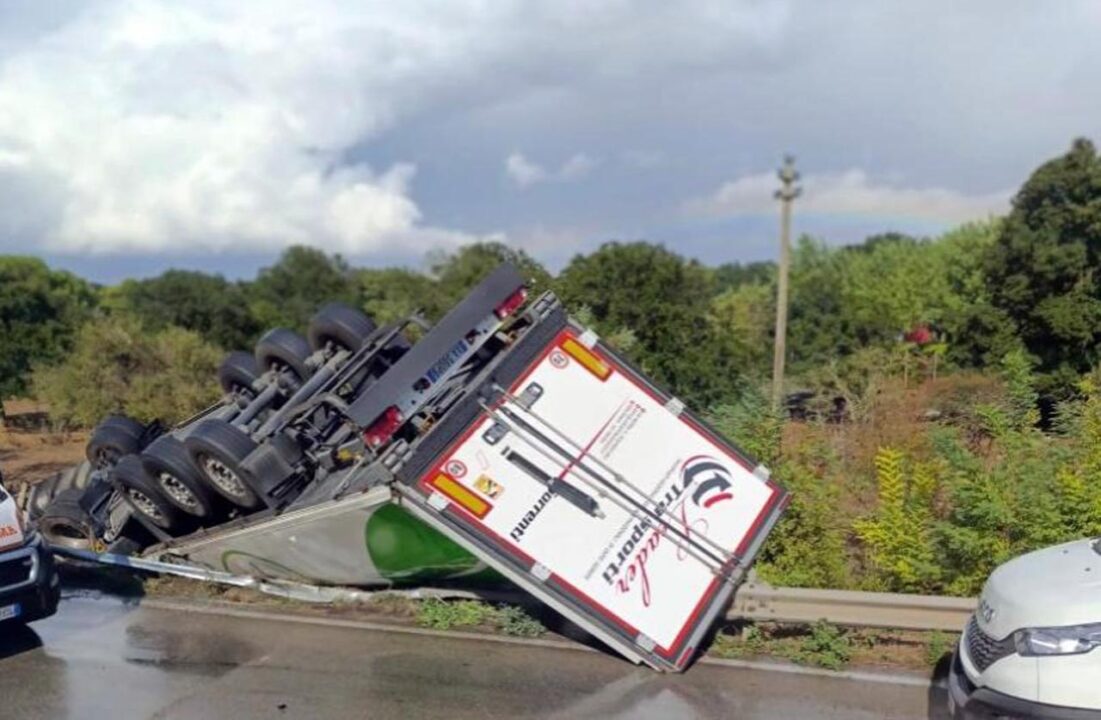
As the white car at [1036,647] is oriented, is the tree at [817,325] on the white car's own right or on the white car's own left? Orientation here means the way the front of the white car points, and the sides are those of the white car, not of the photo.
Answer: on the white car's own right

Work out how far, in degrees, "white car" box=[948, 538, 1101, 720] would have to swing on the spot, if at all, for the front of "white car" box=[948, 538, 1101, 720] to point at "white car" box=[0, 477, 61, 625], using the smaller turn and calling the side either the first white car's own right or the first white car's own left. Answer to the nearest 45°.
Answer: approximately 45° to the first white car's own right

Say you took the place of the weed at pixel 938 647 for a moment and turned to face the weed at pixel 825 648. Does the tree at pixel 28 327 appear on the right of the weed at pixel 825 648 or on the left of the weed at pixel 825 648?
right

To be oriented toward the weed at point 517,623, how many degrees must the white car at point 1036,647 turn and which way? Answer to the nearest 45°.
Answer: approximately 90° to its right

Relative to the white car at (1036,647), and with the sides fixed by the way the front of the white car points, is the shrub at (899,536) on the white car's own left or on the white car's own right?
on the white car's own right

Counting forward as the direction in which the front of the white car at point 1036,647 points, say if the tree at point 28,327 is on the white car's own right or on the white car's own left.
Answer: on the white car's own right

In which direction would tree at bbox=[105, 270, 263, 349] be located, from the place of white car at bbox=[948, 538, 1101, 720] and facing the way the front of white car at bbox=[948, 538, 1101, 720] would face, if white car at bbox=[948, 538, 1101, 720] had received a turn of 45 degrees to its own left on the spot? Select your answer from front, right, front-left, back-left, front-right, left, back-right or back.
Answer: back-right

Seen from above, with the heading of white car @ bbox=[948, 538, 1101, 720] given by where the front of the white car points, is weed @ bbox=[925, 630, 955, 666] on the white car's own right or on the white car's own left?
on the white car's own right

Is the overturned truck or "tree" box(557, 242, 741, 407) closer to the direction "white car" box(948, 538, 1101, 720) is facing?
the overturned truck

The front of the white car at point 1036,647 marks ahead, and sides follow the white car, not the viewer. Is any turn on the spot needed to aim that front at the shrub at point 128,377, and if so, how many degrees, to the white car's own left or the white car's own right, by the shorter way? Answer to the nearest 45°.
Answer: approximately 90° to the white car's own right

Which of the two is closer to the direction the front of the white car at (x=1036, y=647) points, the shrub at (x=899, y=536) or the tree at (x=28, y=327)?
the tree

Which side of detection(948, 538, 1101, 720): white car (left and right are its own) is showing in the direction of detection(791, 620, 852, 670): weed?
right

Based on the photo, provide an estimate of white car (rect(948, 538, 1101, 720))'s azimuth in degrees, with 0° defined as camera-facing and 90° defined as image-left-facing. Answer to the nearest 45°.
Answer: approximately 45°

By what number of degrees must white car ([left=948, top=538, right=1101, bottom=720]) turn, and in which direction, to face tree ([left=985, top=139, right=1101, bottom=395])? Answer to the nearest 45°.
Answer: approximately 135° to its right

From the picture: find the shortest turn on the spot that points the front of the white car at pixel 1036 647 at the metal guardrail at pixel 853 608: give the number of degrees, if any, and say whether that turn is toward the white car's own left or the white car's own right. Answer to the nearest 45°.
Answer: approximately 90° to the white car's own right
